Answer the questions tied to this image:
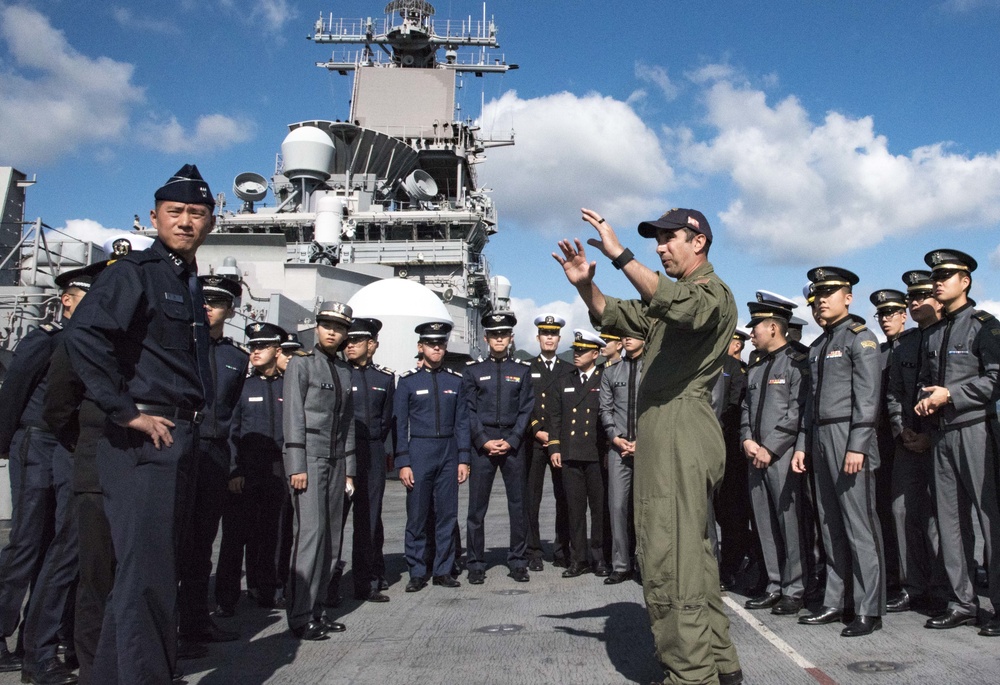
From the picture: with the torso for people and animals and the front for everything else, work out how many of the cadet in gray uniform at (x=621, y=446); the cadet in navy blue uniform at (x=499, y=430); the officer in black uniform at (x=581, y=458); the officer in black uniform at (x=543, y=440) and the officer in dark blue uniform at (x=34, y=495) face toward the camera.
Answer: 4

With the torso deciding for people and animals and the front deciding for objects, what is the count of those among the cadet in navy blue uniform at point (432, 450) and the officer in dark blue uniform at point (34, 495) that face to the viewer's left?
0

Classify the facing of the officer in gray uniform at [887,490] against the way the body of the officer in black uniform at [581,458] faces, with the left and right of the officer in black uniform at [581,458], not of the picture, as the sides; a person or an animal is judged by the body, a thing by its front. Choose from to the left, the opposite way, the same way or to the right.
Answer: to the right

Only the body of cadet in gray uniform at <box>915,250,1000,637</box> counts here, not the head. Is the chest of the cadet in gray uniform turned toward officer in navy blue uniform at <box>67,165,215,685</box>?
yes

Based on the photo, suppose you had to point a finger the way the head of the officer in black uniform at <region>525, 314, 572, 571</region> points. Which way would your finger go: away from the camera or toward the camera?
toward the camera

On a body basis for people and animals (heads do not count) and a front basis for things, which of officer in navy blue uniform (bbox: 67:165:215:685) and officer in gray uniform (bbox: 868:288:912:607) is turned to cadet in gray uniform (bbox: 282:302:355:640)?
officer in gray uniform (bbox: 868:288:912:607)

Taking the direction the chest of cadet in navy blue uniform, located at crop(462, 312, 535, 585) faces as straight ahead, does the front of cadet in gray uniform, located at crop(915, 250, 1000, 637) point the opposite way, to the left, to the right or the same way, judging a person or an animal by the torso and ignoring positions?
to the right

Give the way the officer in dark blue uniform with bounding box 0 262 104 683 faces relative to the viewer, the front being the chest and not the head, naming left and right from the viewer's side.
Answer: facing to the right of the viewer

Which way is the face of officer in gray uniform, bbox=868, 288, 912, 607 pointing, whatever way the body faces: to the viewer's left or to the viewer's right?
to the viewer's left

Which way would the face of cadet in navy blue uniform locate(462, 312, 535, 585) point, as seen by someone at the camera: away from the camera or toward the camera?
toward the camera

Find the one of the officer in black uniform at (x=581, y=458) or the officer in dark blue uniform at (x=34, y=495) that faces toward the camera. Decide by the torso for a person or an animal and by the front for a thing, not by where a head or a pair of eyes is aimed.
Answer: the officer in black uniform at (x=581, y=458)

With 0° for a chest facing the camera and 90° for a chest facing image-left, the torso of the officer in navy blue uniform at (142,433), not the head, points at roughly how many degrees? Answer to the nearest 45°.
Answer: approximately 315°

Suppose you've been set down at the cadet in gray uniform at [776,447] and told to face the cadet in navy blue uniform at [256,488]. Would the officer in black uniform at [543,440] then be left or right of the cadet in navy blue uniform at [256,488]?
right

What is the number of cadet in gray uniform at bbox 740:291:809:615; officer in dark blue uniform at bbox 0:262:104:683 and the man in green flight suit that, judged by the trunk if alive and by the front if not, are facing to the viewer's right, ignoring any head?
1

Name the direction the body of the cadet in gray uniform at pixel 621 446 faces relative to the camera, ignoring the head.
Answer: toward the camera

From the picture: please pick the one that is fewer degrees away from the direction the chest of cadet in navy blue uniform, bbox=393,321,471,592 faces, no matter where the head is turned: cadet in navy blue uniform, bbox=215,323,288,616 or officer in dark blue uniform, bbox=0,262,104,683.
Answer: the officer in dark blue uniform
